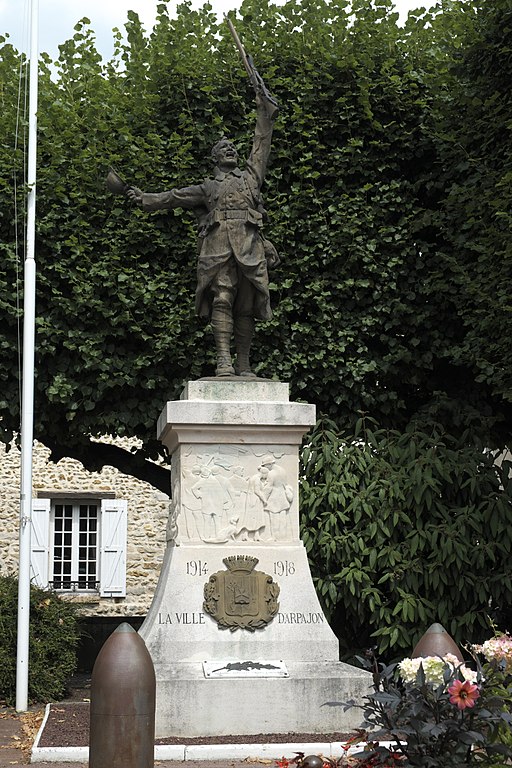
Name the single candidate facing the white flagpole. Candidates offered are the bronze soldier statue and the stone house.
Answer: the stone house

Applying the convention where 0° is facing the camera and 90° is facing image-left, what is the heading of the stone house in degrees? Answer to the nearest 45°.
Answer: approximately 0°

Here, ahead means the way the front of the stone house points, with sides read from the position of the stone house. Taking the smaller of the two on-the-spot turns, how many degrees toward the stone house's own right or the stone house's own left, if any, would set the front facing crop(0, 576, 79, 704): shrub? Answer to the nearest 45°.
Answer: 0° — it already faces it

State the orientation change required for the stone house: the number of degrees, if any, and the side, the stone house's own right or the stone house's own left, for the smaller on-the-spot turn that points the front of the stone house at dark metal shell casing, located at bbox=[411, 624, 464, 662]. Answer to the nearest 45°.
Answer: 0° — it already faces it

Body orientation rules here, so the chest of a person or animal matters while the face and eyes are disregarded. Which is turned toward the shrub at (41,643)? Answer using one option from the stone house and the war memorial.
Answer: the stone house

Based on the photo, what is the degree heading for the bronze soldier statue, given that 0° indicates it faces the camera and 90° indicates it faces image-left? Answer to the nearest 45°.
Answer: approximately 0°

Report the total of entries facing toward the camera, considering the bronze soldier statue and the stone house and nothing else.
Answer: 2
